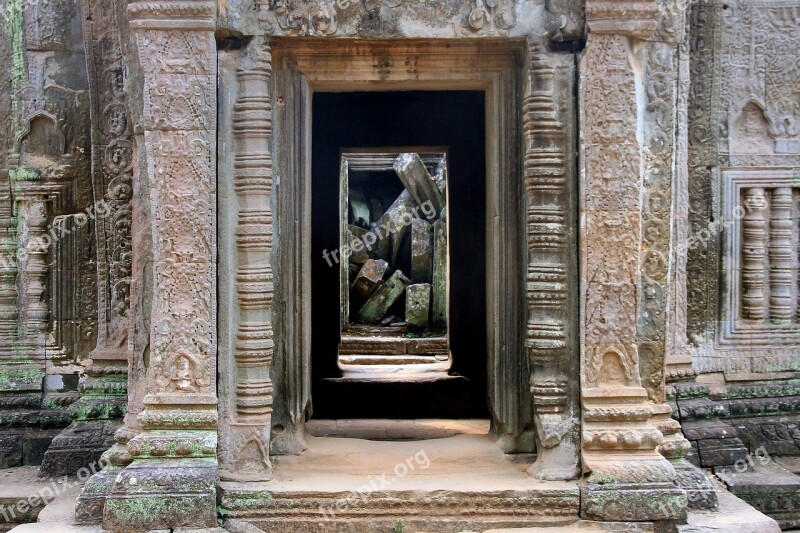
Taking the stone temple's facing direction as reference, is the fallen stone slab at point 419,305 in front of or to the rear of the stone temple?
to the rear

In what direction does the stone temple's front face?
toward the camera

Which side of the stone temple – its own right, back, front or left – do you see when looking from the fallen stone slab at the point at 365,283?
back
